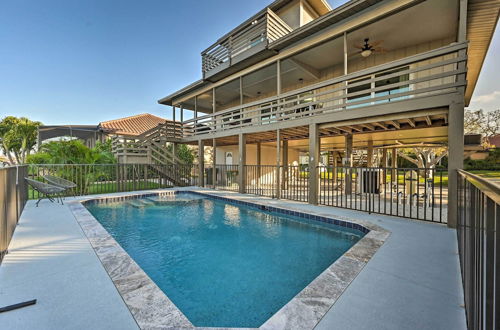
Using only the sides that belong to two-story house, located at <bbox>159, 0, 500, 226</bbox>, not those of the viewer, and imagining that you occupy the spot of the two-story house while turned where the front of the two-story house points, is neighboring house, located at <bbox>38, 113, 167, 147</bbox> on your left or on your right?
on your right

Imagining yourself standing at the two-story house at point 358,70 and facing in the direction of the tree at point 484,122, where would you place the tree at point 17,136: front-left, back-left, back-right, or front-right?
back-left

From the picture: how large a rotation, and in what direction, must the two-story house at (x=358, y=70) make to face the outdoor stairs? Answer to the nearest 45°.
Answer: approximately 45° to its right

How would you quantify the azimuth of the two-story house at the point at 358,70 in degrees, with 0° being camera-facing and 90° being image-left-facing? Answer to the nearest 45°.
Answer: approximately 45°

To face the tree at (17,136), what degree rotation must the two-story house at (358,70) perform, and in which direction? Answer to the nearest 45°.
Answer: approximately 45° to its right

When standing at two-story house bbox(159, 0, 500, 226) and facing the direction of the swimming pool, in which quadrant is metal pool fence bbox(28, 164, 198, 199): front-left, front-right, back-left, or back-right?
front-right
